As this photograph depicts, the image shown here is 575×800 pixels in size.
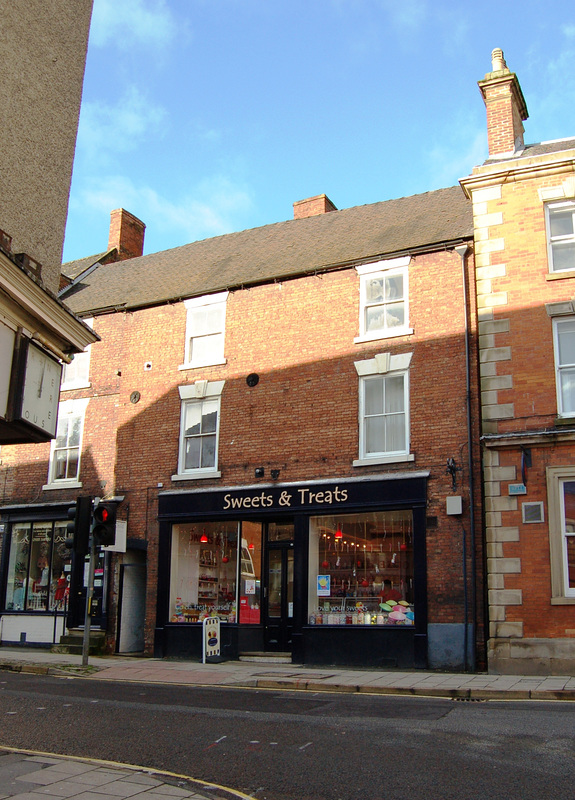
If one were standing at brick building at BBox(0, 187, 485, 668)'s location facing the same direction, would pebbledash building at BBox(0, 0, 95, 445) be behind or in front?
in front

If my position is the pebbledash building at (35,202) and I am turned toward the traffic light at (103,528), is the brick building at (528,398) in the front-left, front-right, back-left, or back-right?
front-right

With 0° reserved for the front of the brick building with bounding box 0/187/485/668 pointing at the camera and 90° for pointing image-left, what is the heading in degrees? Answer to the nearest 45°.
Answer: approximately 0°

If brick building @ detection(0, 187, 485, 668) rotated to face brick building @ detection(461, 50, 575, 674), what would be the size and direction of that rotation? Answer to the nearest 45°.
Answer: approximately 45° to its left

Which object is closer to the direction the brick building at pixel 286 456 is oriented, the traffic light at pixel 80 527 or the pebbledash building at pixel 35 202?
the pebbledash building

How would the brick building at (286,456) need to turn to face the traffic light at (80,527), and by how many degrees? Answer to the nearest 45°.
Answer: approximately 45° to its right
